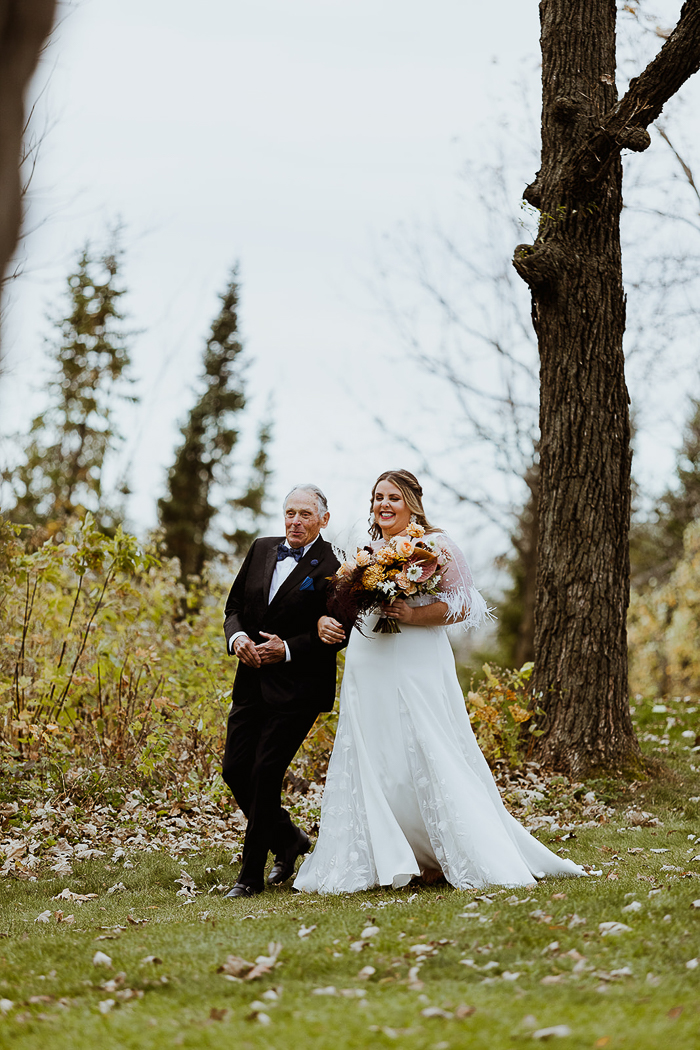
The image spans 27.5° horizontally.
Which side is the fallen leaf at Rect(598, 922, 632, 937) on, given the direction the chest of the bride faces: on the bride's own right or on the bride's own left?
on the bride's own left

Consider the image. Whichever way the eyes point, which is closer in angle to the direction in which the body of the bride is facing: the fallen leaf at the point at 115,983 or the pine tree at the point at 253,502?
the fallen leaf

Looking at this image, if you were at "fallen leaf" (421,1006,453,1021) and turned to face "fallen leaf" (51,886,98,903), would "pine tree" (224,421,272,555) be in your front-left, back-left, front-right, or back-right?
front-right

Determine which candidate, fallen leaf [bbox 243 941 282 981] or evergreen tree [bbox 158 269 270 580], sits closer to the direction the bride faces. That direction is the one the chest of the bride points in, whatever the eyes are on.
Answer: the fallen leaf

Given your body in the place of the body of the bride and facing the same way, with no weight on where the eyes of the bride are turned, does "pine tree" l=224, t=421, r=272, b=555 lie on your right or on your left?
on your right

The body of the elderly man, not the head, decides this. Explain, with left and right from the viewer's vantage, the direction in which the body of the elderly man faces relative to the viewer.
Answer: facing the viewer and to the left of the viewer

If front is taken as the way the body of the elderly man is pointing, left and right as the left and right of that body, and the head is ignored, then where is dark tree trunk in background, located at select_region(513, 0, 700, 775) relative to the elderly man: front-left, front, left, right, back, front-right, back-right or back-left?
back

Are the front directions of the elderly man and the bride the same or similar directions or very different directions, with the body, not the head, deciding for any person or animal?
same or similar directions

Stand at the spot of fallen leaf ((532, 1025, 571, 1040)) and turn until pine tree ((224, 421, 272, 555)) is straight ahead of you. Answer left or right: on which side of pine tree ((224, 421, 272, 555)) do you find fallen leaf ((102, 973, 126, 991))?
left

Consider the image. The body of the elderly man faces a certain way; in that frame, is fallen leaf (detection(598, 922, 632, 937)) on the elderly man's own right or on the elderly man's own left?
on the elderly man's own left

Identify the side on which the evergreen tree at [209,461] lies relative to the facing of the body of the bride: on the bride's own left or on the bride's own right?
on the bride's own right

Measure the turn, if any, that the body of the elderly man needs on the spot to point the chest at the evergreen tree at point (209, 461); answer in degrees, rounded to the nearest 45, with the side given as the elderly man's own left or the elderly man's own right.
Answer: approximately 135° to the elderly man's own right

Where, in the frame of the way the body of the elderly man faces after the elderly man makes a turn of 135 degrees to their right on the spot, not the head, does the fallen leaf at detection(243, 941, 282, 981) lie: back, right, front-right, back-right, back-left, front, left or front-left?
back

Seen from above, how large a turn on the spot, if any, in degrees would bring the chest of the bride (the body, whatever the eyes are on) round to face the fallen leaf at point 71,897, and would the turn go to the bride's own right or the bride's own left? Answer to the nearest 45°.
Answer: approximately 45° to the bride's own right
